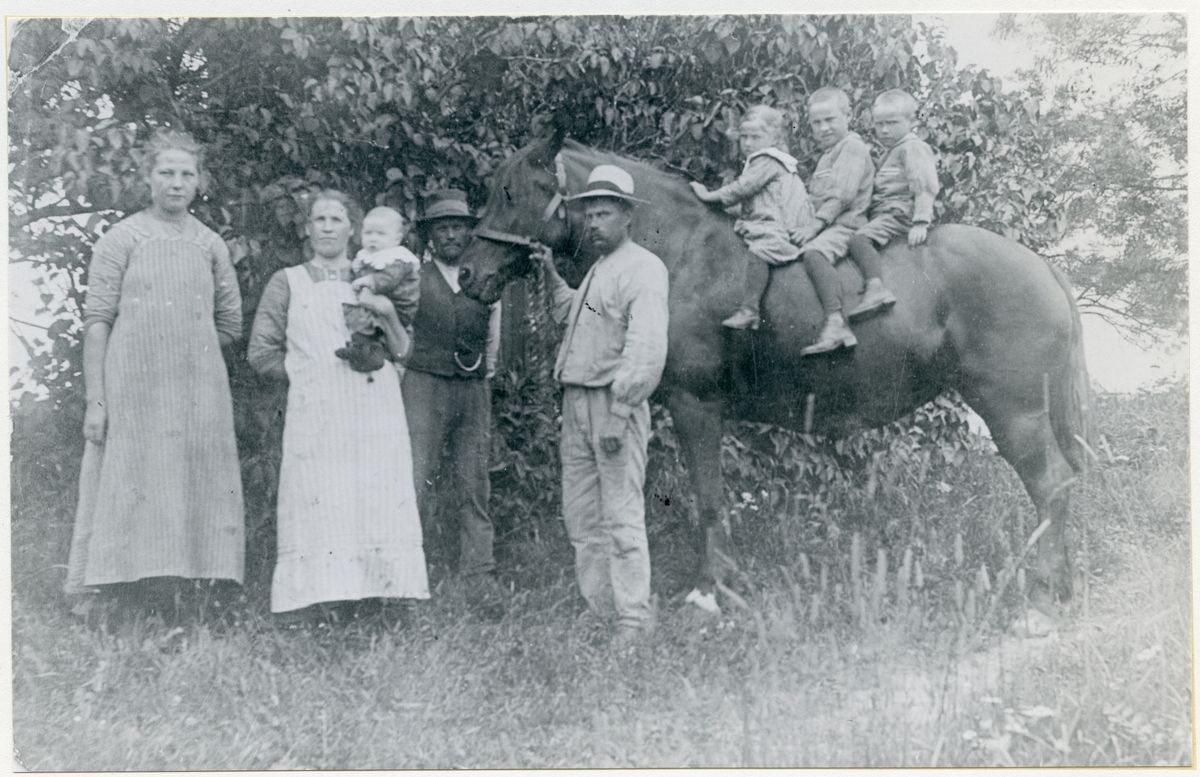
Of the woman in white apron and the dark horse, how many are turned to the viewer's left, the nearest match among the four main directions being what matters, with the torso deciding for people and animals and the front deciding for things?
1

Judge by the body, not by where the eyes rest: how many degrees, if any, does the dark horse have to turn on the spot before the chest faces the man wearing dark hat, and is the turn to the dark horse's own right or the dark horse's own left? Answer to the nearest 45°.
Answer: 0° — it already faces them

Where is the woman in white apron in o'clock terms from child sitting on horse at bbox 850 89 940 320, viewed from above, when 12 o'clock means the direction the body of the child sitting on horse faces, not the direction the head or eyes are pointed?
The woman in white apron is roughly at 1 o'clock from the child sitting on horse.

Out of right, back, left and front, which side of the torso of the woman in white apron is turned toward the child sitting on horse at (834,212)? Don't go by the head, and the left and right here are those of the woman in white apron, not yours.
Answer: left

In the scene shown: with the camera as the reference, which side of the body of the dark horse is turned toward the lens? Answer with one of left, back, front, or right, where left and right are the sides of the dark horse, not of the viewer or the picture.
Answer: left

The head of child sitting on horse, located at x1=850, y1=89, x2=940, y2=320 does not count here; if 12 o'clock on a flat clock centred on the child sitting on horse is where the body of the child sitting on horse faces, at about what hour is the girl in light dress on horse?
The girl in light dress on horse is roughly at 1 o'clock from the child sitting on horse.

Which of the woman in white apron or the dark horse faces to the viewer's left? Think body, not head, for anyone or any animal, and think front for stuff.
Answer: the dark horse

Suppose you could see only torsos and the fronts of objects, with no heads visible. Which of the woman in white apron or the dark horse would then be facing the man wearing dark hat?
the dark horse

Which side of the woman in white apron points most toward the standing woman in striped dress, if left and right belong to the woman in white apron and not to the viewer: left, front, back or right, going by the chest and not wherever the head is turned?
right

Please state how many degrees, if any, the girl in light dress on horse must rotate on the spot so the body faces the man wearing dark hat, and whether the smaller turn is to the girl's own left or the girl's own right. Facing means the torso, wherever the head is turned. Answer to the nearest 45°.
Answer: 0° — they already face them

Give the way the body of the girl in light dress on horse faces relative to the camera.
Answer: to the viewer's left
